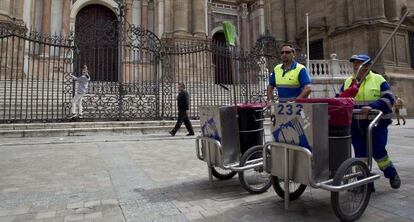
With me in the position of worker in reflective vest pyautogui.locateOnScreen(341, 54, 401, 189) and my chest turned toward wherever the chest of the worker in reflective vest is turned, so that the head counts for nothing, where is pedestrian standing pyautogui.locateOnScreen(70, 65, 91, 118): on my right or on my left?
on my right

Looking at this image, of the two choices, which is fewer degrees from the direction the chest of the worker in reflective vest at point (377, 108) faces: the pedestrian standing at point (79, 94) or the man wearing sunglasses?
the man wearing sunglasses

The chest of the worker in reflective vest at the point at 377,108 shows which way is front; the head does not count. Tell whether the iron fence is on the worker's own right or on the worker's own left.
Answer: on the worker's own right

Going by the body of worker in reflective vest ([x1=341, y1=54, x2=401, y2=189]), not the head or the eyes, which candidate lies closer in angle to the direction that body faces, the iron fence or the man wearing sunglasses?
the man wearing sunglasses

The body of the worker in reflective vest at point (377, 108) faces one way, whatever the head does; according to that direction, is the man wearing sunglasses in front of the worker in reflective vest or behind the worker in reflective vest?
in front
